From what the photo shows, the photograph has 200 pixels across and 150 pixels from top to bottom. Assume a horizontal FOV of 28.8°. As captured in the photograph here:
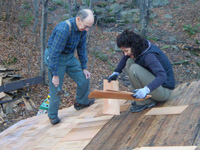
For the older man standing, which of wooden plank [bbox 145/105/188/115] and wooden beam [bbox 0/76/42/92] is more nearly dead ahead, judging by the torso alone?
the wooden plank

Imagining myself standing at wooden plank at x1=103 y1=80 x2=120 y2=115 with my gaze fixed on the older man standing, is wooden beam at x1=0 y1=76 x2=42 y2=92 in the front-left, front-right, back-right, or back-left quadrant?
front-right

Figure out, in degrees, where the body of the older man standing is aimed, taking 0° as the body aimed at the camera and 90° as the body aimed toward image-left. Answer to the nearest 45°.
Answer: approximately 315°

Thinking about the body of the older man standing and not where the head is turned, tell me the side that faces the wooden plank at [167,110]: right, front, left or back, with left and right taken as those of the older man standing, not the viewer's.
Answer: front

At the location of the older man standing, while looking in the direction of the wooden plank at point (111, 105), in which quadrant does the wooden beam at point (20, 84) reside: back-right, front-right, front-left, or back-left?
back-left
